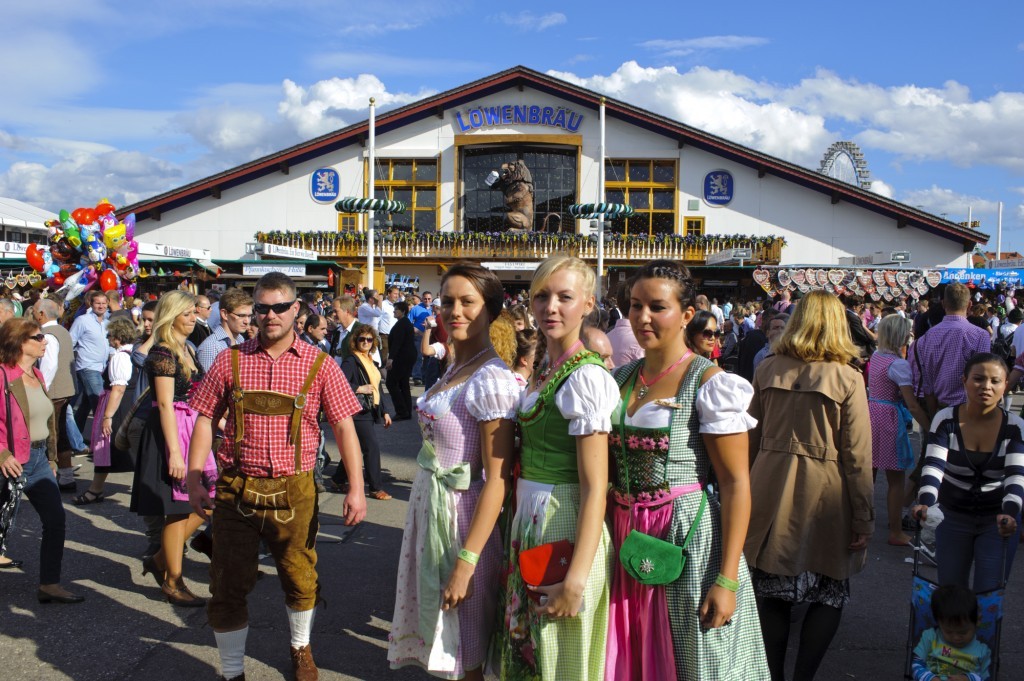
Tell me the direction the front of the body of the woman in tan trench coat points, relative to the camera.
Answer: away from the camera

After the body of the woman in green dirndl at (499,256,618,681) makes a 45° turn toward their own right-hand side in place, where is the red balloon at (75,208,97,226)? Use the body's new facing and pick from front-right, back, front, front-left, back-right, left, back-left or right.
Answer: front-right

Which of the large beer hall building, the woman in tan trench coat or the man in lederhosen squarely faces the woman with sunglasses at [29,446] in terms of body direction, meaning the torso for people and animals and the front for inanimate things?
the large beer hall building

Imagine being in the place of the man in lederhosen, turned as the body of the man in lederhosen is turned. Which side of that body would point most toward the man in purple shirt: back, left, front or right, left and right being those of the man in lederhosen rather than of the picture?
left

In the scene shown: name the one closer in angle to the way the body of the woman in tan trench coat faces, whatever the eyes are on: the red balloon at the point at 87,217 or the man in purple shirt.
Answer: the man in purple shirt

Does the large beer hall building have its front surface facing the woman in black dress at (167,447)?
yes

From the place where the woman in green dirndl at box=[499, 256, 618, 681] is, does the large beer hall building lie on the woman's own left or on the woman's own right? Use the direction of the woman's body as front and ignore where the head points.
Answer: on the woman's own right

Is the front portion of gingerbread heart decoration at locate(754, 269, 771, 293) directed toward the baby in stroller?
yes
